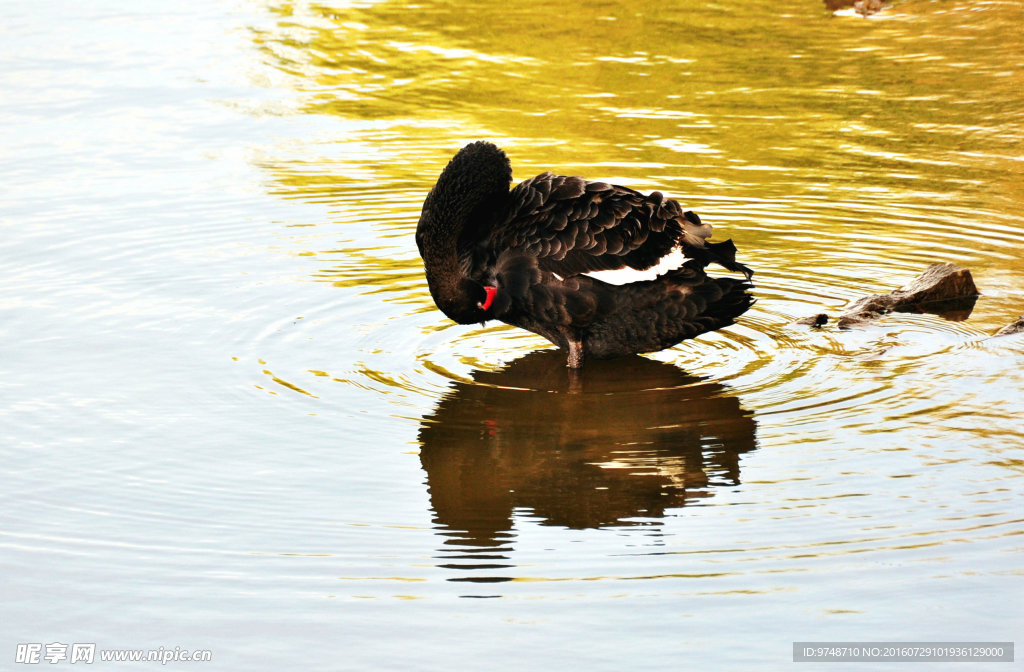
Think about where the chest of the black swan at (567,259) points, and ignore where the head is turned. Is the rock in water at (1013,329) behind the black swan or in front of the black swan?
behind

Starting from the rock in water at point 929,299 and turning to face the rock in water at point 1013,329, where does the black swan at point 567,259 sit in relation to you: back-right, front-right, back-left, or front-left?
back-right

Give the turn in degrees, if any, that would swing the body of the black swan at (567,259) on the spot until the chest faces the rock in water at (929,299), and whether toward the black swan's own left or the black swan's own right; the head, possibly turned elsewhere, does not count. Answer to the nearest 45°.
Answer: approximately 180°

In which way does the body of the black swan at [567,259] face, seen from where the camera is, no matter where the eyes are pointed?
to the viewer's left
